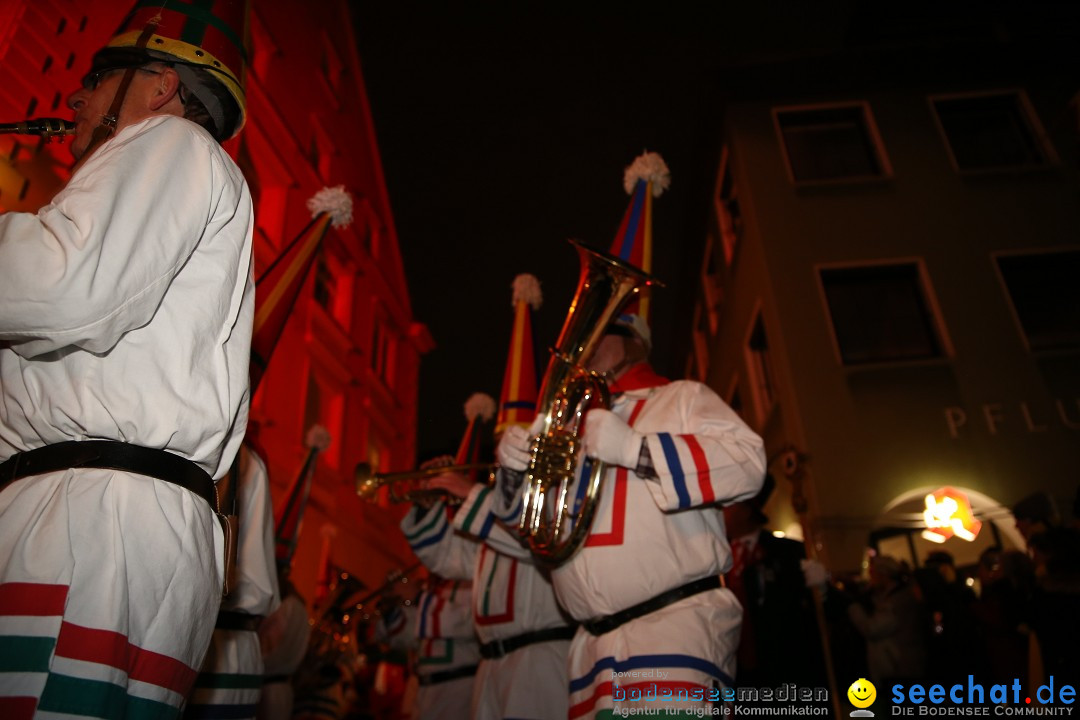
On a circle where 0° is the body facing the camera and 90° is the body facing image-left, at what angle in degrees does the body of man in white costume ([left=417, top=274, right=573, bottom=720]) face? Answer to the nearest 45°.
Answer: approximately 45°

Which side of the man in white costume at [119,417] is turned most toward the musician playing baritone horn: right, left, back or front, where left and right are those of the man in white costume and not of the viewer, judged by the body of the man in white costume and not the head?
back

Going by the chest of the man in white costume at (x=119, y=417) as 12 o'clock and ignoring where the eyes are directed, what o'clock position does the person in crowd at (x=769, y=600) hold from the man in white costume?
The person in crowd is roughly at 5 o'clock from the man in white costume.

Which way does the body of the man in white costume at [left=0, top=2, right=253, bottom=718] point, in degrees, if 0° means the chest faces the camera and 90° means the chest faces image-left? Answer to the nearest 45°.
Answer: approximately 90°

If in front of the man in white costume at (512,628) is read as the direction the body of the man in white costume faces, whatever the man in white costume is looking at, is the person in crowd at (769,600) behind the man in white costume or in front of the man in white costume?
behind

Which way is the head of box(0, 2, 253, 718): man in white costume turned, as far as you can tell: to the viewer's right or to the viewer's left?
to the viewer's left

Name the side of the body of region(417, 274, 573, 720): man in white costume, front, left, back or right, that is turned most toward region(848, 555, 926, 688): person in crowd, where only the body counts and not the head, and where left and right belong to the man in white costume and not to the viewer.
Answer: back

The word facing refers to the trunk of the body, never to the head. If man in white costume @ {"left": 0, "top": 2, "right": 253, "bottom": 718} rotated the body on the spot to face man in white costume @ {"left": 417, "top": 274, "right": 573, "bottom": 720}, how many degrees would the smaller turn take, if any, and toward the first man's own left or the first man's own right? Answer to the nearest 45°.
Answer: approximately 135° to the first man's own right

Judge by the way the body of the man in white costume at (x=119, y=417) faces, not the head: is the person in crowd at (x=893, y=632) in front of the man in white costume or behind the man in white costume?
behind

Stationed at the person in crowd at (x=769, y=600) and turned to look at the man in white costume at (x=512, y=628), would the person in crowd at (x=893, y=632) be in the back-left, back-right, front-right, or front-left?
back-right

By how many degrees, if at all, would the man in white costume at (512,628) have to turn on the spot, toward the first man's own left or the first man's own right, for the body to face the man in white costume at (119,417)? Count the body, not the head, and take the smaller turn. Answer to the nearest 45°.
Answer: approximately 45° to the first man's own left
